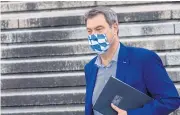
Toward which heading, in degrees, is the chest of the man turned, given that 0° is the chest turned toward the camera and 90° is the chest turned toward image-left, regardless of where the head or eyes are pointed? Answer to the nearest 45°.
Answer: approximately 45°
